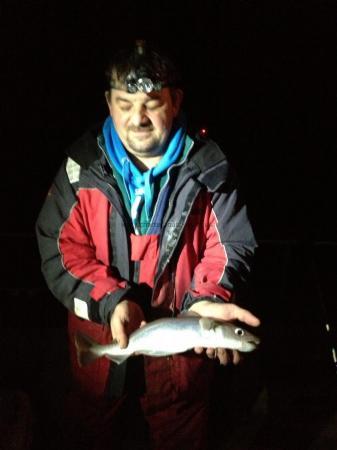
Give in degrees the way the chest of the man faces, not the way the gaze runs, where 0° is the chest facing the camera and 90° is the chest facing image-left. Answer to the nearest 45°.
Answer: approximately 0°
